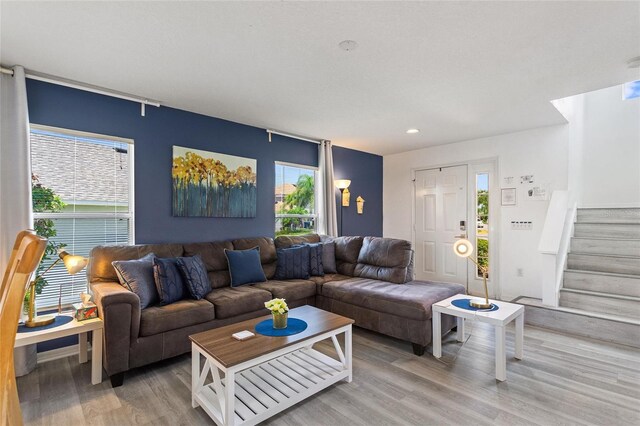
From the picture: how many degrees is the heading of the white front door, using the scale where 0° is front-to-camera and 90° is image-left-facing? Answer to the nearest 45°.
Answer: approximately 0°

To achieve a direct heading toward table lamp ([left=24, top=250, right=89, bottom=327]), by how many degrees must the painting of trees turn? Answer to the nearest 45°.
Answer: approximately 90° to its right

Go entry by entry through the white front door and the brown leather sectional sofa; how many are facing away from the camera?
0

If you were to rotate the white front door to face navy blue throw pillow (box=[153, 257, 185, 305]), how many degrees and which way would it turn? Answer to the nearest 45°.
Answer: approximately 45° to its right

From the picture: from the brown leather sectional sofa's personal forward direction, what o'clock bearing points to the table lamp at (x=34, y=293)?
The table lamp is roughly at 4 o'clock from the brown leather sectional sofa.

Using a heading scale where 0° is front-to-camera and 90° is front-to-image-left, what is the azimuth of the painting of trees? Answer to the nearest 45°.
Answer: approximately 315°

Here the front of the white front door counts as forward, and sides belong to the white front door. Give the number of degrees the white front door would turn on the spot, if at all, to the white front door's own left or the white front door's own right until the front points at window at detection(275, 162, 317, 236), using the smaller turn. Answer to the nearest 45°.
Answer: approximately 45° to the white front door's own right

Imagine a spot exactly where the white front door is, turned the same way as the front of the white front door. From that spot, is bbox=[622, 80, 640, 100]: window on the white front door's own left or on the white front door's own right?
on the white front door's own left

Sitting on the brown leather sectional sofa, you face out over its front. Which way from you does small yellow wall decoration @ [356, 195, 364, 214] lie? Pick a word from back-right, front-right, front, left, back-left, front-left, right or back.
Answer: left

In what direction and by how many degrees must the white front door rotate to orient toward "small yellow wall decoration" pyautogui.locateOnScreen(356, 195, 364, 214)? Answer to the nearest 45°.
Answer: approximately 90° to its right

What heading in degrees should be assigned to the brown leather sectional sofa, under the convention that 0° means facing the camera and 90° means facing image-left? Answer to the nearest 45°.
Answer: approximately 315°
